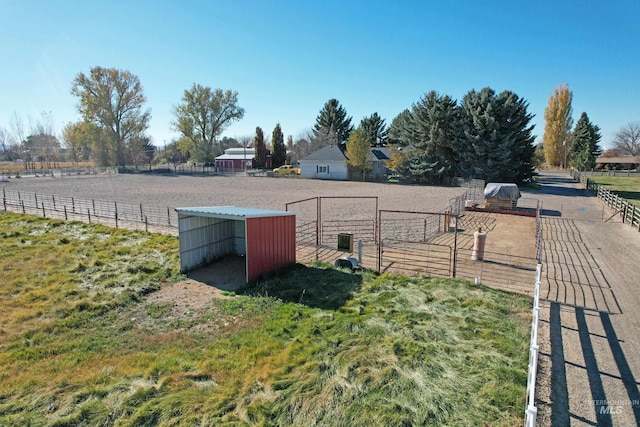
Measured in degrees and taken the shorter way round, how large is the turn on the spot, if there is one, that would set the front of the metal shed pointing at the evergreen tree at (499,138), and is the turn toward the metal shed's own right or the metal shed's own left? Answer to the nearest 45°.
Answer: approximately 180°

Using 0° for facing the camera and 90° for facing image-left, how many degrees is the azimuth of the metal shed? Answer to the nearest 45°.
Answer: approximately 45°

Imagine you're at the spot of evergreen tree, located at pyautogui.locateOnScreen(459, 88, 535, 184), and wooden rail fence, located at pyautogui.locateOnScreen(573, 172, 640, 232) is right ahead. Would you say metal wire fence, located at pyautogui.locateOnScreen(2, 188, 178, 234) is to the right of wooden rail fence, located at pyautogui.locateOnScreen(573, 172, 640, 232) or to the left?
right
